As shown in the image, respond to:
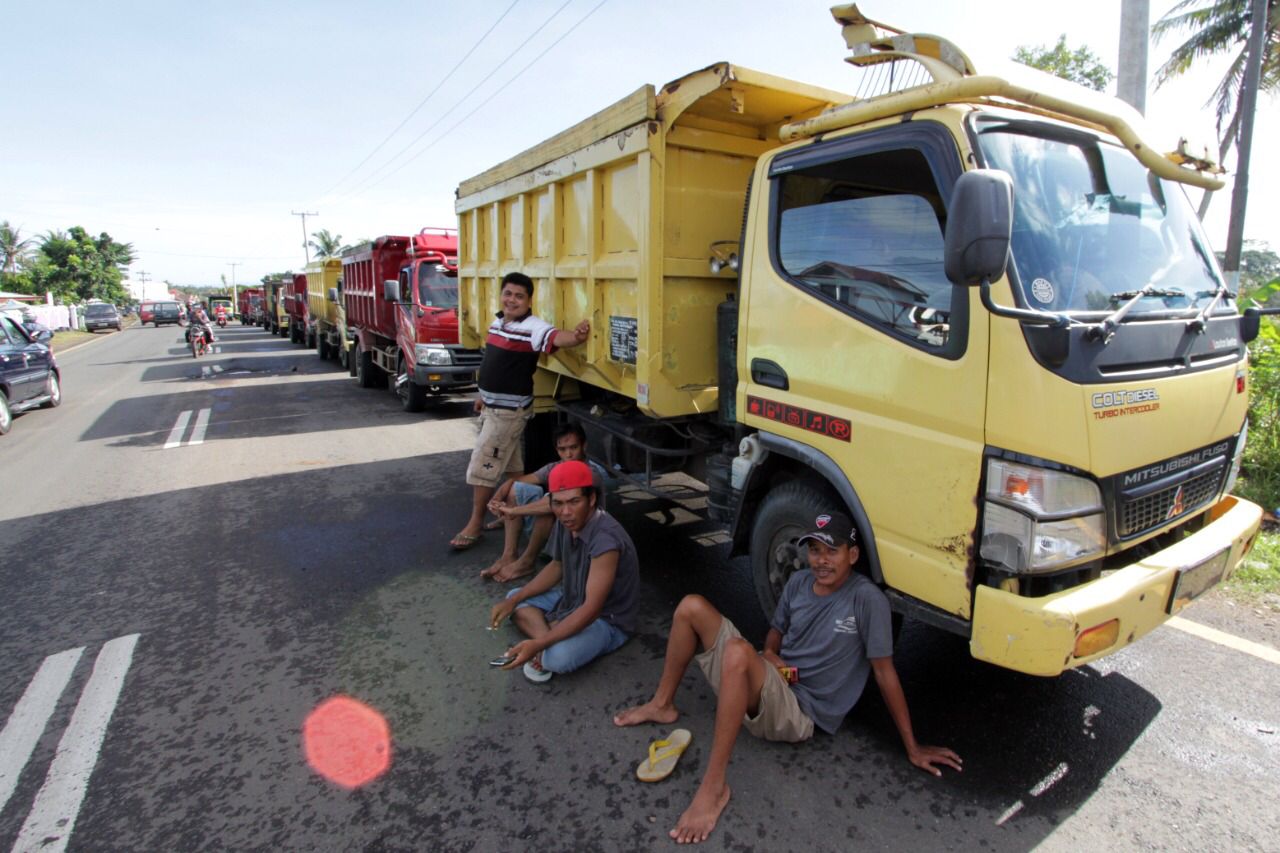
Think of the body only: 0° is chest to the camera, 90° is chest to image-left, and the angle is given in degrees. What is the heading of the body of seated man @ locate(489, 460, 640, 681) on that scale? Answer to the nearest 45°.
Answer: approximately 45°

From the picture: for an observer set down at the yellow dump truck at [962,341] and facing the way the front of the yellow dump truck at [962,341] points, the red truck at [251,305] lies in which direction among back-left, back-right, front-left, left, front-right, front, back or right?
back

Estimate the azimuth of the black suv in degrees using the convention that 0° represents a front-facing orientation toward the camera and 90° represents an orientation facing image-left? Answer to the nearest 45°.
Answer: approximately 180°

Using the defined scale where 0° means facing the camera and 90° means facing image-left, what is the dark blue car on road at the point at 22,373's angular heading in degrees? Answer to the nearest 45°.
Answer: approximately 225°

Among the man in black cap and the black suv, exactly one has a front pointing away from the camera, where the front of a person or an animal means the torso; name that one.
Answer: the black suv

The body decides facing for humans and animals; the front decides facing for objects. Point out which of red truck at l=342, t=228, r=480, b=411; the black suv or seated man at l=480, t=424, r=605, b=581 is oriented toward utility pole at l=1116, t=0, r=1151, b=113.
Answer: the red truck

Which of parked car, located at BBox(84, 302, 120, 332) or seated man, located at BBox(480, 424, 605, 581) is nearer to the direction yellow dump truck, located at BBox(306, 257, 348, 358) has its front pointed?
the seated man
